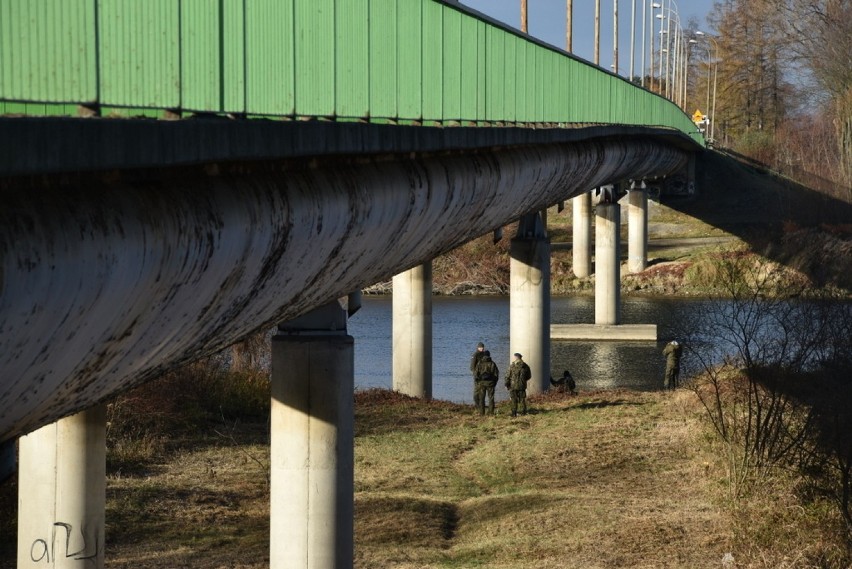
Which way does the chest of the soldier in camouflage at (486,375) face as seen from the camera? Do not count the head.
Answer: away from the camera

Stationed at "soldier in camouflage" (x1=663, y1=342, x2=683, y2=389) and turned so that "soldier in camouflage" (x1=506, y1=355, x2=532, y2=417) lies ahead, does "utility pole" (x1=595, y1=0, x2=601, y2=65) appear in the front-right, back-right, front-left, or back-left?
back-right

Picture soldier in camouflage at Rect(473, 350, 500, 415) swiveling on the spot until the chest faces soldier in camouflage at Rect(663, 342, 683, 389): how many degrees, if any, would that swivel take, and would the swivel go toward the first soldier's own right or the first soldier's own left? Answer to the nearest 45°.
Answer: approximately 45° to the first soldier's own right

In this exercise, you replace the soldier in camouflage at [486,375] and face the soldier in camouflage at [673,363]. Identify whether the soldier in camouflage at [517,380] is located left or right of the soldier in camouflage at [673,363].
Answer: right
